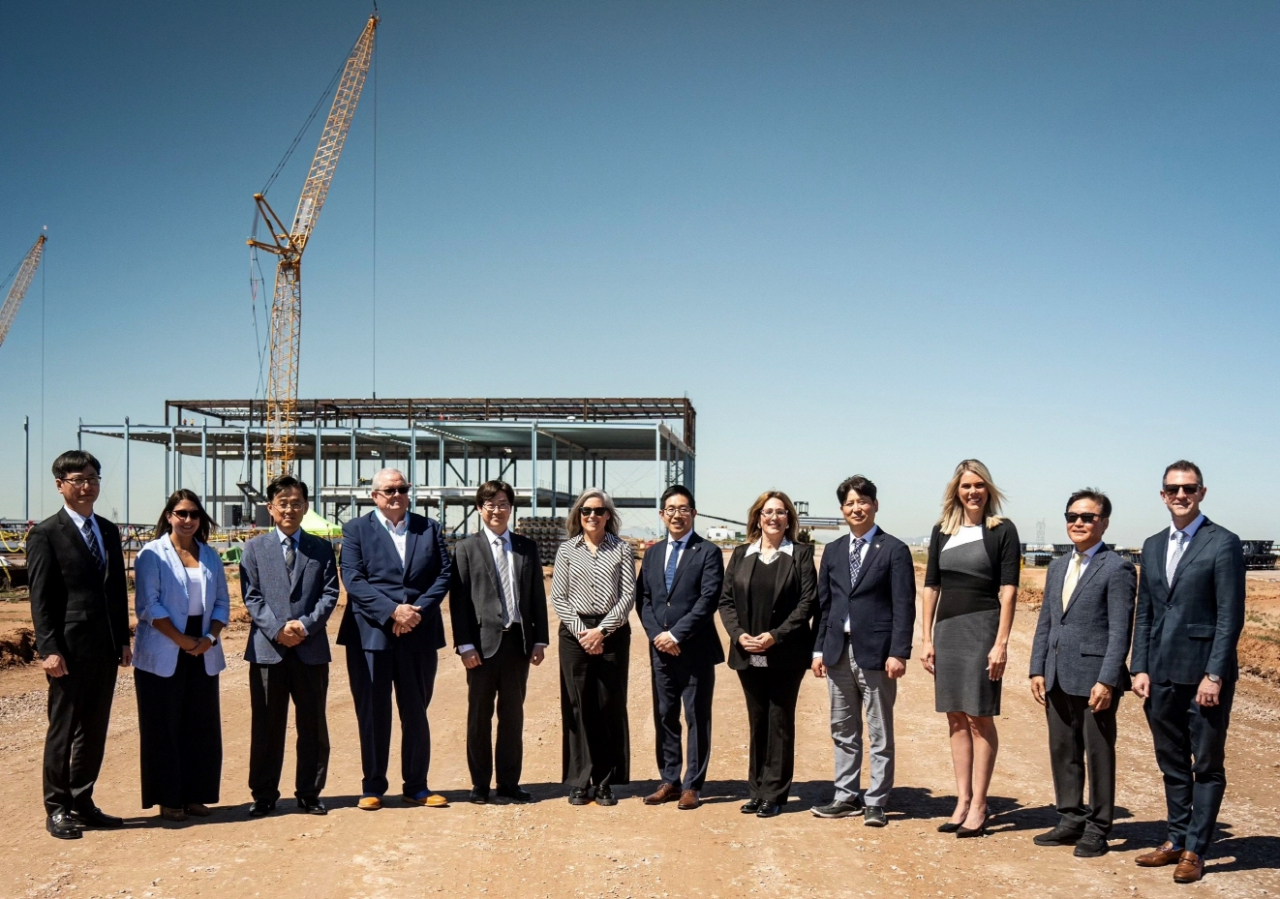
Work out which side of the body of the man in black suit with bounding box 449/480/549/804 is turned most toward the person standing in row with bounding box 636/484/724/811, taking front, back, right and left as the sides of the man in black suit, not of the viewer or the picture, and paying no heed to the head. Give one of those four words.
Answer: left

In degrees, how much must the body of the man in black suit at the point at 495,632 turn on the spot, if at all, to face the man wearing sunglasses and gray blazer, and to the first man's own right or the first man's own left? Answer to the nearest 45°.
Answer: approximately 45° to the first man's own left

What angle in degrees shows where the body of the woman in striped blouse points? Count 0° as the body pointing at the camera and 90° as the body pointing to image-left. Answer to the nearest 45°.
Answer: approximately 0°

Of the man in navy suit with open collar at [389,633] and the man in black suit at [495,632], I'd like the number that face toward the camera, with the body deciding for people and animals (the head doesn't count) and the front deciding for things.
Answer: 2

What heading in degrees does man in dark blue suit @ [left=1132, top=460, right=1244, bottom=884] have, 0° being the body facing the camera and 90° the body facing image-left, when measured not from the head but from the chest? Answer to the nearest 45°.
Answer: approximately 45°

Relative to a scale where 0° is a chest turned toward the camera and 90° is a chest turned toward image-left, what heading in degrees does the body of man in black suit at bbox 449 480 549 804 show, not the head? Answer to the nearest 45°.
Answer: approximately 0°

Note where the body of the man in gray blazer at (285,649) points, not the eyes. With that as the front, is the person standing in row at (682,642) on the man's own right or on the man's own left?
on the man's own left
